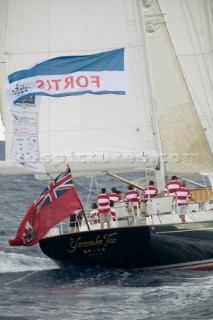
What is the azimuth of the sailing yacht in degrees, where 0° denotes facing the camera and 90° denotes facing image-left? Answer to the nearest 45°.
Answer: approximately 225°
